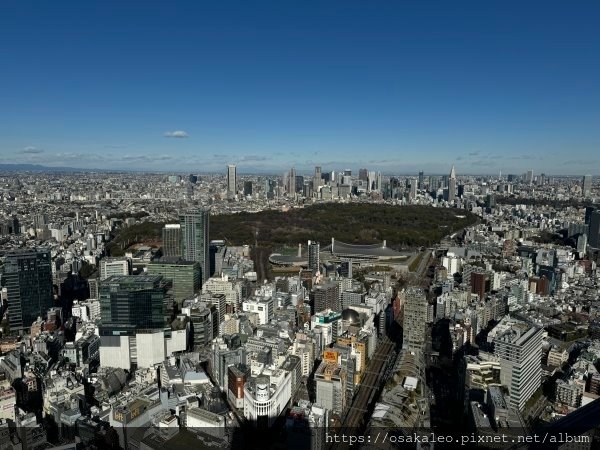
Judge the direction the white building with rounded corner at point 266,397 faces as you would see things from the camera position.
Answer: facing the viewer

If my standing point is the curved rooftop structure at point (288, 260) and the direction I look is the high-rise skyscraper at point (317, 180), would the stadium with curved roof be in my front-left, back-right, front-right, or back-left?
front-right

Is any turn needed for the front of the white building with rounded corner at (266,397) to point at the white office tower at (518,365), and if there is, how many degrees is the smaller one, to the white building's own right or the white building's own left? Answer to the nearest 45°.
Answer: approximately 90° to the white building's own left

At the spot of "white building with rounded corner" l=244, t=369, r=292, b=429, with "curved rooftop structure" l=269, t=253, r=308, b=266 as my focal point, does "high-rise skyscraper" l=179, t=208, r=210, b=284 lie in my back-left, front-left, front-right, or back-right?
front-left

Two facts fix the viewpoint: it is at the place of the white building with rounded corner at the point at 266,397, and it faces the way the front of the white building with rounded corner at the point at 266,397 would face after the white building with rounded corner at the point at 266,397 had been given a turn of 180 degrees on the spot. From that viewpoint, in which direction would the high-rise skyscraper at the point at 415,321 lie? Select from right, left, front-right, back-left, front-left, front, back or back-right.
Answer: front-right

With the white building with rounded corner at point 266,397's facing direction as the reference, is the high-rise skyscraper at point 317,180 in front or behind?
behind

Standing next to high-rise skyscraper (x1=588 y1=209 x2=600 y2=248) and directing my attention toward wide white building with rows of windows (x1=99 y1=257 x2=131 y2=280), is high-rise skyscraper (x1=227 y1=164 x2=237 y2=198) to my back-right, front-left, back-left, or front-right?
front-right

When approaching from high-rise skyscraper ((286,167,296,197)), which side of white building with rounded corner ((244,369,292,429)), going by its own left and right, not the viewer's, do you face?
back

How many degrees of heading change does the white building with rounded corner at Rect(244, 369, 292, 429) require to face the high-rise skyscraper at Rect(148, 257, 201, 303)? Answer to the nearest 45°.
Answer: approximately 180°

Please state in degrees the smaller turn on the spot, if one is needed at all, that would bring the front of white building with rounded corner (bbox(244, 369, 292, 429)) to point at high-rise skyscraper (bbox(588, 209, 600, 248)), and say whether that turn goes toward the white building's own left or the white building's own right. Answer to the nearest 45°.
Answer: approximately 135° to the white building's own left

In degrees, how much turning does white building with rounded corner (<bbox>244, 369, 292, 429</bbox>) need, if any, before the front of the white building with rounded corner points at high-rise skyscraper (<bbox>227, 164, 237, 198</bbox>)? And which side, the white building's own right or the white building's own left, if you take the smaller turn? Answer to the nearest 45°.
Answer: approximately 180°
